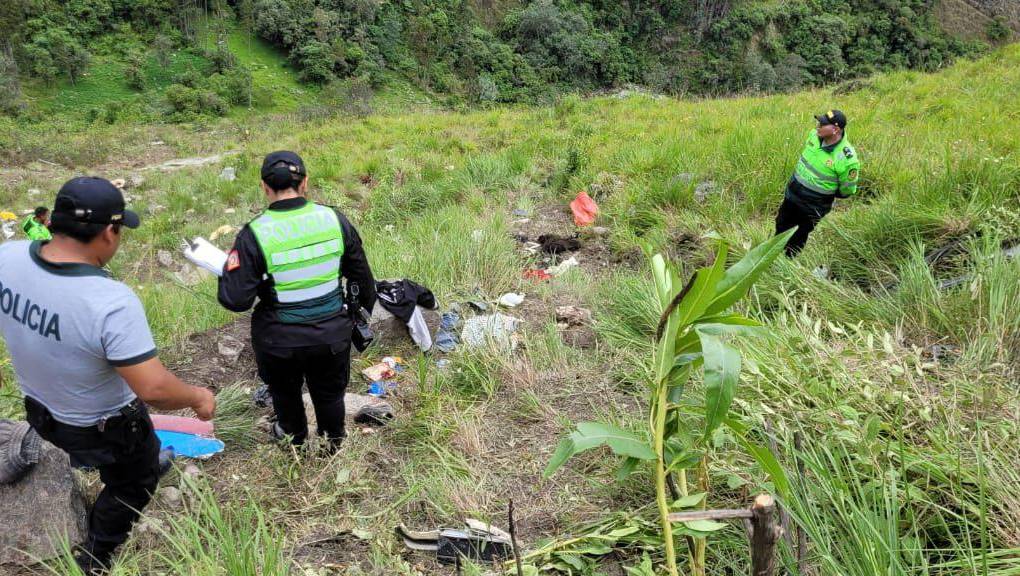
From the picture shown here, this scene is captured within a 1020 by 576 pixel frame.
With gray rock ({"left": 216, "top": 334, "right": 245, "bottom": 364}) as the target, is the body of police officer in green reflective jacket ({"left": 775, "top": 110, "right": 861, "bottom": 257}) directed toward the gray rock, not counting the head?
yes

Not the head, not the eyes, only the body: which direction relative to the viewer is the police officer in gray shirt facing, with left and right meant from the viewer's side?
facing away from the viewer and to the right of the viewer

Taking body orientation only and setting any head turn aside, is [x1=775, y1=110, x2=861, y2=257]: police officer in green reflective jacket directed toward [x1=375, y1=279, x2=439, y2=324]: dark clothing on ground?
yes

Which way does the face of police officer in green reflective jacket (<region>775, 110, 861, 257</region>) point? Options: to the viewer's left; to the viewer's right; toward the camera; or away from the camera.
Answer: to the viewer's left

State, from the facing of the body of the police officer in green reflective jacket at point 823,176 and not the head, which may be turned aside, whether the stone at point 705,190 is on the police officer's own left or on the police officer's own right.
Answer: on the police officer's own right

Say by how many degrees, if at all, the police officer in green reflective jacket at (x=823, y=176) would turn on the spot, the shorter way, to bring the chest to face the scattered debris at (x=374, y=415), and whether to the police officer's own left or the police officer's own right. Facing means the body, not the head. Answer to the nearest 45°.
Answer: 0° — they already face it

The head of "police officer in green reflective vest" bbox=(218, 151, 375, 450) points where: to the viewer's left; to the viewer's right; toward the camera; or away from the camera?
away from the camera
